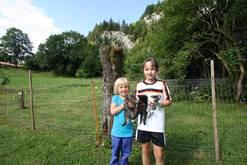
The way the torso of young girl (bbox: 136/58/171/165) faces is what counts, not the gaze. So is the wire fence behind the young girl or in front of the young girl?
behind

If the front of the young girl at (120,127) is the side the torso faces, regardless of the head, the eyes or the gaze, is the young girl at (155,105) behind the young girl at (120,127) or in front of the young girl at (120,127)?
in front

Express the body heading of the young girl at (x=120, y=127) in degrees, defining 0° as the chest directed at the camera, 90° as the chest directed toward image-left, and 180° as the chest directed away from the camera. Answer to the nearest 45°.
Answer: approximately 315°

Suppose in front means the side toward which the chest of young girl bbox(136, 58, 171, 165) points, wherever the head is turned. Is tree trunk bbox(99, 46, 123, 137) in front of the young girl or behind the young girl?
behind

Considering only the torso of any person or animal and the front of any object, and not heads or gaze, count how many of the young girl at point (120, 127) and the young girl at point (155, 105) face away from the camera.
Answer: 0

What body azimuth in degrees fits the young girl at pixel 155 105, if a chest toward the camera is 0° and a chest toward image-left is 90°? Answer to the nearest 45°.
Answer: approximately 0°
